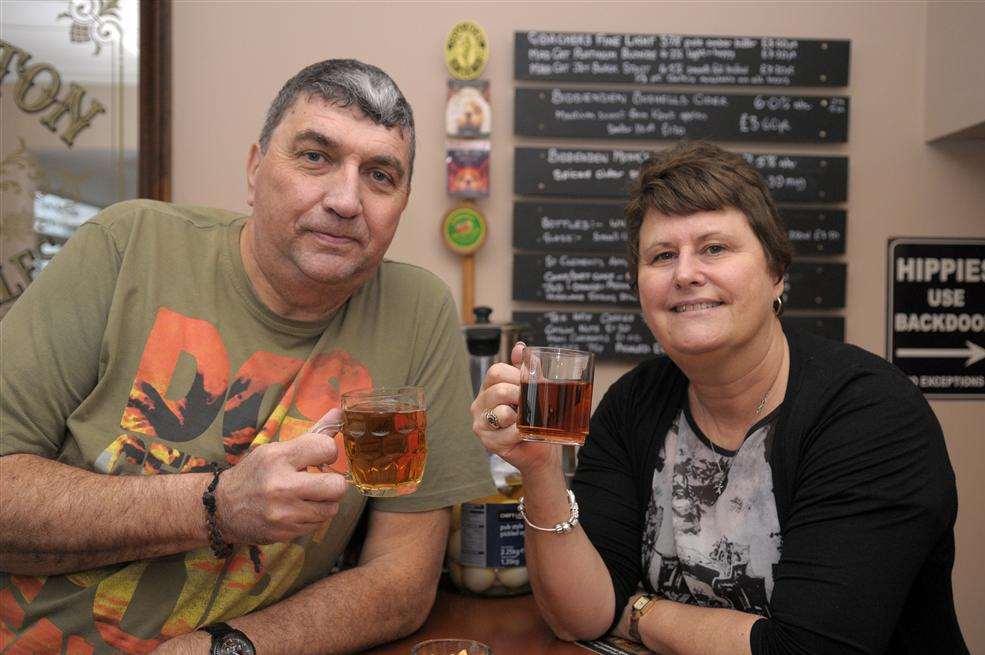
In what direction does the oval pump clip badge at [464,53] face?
toward the camera

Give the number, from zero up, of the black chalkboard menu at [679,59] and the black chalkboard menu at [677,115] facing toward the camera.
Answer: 2

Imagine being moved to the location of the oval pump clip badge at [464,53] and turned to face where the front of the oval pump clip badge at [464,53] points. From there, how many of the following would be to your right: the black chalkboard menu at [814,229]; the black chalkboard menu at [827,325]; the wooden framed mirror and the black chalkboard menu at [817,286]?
1

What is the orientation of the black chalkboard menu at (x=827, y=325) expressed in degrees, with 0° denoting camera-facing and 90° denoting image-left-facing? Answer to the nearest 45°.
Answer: approximately 0°

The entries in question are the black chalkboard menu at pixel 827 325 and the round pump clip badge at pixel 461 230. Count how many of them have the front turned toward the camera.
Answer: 2

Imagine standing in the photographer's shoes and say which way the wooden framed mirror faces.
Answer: facing the viewer

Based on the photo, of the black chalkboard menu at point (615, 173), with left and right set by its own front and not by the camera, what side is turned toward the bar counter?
front

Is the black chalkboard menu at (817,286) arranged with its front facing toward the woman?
yes

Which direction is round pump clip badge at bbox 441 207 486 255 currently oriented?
toward the camera

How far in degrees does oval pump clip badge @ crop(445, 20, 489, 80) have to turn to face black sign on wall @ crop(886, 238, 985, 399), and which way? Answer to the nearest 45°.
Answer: approximately 90° to its left
